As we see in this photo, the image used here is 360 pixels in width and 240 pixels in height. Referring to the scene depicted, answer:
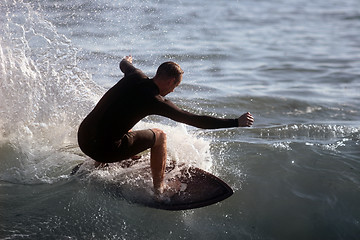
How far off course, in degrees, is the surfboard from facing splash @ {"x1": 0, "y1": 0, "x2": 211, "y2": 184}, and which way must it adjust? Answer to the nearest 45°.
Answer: approximately 135° to its left

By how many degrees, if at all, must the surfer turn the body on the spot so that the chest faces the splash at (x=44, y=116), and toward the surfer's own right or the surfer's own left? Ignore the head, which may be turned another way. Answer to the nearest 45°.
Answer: approximately 135° to the surfer's own left

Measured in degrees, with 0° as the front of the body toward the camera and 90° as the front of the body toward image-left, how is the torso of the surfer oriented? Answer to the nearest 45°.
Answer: approximately 270°

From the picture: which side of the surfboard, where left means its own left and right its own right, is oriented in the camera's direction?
right

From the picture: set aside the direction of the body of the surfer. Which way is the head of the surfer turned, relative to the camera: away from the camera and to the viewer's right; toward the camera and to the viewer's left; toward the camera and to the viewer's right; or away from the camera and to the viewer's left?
away from the camera and to the viewer's right
